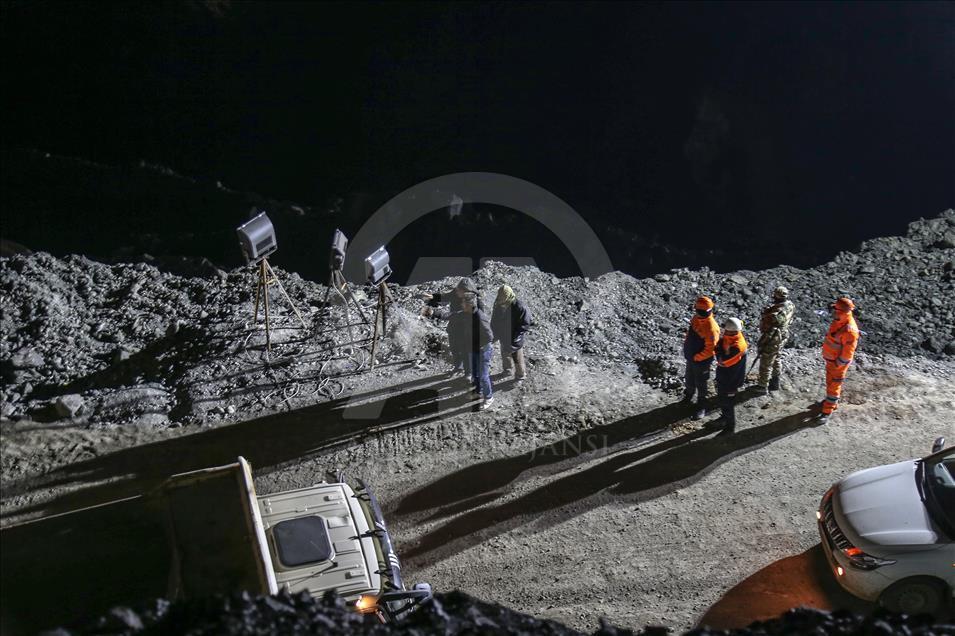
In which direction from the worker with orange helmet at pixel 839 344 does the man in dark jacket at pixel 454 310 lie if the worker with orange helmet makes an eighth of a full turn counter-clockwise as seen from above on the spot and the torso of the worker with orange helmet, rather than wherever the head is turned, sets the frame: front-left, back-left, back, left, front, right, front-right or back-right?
front-right

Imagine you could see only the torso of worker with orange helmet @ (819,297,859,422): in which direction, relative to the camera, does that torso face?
to the viewer's left

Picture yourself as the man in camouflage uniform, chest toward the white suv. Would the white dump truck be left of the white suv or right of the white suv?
right

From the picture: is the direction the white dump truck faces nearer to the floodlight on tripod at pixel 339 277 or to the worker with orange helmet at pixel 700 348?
the worker with orange helmet

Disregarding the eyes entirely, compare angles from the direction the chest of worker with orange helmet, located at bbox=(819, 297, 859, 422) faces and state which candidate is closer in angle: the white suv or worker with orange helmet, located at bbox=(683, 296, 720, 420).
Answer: the worker with orange helmet

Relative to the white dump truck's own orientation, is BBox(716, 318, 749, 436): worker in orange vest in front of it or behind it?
in front

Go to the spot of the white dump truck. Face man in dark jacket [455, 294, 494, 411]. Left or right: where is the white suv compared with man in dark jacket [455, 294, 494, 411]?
right

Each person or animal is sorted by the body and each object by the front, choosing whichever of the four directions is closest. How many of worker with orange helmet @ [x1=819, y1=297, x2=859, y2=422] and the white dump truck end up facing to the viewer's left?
1

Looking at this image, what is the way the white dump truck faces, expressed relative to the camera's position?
facing to the right of the viewer

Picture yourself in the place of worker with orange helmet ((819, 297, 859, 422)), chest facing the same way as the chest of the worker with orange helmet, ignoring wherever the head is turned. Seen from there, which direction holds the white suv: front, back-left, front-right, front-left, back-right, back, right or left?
left

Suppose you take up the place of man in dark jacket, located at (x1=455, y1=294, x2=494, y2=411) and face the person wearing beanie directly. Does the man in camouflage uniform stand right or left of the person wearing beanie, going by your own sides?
right

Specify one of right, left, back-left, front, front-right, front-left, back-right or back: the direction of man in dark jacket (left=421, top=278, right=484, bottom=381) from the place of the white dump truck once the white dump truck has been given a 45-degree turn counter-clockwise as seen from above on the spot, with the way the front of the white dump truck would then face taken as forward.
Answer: front
